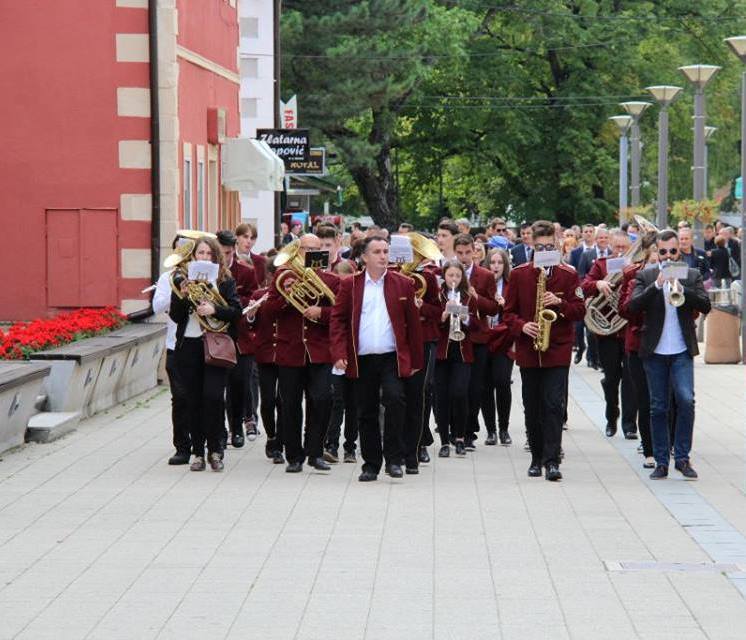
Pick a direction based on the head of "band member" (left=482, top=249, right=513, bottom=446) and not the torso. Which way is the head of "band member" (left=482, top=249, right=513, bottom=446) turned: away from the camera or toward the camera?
toward the camera

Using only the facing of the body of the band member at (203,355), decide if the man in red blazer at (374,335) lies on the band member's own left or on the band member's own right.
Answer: on the band member's own left

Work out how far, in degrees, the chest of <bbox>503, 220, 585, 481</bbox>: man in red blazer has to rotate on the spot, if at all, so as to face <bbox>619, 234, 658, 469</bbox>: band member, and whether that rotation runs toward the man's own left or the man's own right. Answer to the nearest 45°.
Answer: approximately 135° to the man's own left

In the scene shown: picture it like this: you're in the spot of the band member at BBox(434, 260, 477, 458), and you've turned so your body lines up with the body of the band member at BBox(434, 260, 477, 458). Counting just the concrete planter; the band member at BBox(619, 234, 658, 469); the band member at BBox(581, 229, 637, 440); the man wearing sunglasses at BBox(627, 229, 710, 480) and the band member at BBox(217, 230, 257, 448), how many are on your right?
2

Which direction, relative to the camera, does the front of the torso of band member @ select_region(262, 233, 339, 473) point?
toward the camera

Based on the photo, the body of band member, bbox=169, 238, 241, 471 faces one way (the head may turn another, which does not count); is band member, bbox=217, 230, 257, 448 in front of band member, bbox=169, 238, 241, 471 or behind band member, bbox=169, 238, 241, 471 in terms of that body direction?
behind

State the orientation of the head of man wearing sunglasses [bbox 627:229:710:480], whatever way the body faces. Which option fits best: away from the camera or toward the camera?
toward the camera

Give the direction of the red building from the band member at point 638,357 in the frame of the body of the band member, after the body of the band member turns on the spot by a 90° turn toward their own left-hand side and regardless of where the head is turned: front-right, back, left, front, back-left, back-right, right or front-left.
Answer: back-left

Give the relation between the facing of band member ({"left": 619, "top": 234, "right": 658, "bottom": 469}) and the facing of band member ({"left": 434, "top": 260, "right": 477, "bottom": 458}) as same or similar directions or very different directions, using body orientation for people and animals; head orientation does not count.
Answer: same or similar directions

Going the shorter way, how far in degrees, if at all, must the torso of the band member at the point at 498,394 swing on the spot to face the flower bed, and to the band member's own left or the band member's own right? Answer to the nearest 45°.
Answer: approximately 90° to the band member's own right

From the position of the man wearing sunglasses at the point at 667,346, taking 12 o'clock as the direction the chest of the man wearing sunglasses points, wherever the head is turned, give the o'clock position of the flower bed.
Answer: The flower bed is roughly at 4 o'clock from the man wearing sunglasses.

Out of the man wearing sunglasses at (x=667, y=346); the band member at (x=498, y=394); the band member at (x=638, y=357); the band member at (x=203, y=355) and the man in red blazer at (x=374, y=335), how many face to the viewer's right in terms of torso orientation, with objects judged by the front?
0

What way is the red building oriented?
to the viewer's right

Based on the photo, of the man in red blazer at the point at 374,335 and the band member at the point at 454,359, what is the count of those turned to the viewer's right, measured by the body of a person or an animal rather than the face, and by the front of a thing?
0

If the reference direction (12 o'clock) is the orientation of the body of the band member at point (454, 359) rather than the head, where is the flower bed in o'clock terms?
The flower bed is roughly at 4 o'clock from the band member.

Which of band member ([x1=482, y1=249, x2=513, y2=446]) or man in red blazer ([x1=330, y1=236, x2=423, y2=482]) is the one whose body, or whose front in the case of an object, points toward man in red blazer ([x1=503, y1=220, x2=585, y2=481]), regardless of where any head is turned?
the band member

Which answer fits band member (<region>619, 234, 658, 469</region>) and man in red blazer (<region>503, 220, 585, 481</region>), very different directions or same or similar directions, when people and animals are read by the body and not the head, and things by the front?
same or similar directions

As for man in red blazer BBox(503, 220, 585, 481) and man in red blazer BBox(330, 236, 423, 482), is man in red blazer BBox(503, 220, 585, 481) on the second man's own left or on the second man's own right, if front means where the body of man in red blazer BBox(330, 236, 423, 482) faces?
on the second man's own left
